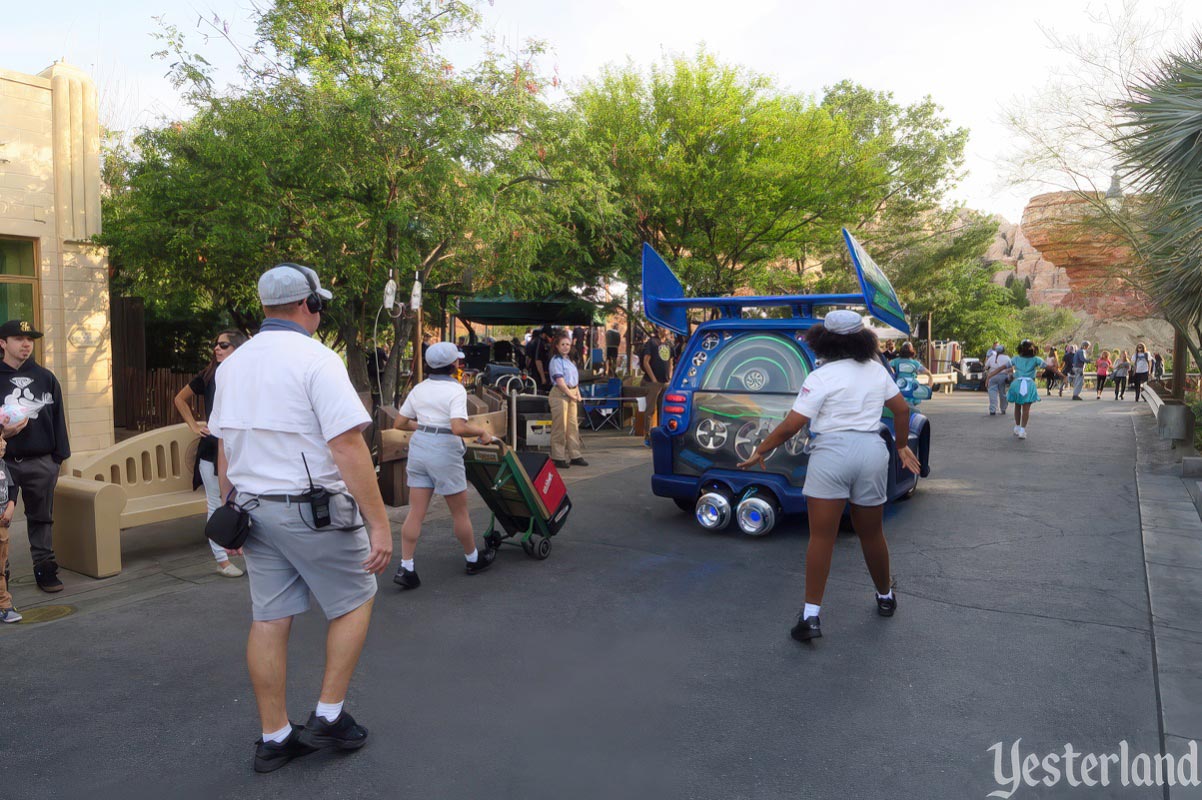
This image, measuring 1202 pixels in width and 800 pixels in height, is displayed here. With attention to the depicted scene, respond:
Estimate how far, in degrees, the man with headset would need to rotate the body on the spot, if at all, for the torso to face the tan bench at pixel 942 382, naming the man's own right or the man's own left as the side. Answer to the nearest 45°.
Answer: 0° — they already face it

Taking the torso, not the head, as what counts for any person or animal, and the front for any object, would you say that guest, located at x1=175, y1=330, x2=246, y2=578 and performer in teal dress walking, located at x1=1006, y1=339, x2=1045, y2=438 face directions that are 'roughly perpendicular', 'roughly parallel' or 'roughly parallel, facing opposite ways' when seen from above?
roughly perpendicular

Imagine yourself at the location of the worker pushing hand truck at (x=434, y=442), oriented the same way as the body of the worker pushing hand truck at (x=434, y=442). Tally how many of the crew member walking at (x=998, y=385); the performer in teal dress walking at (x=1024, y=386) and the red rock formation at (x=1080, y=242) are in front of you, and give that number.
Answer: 3

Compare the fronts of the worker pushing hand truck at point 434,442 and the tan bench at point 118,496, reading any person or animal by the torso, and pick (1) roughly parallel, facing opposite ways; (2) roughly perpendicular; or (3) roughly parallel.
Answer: roughly perpendicular

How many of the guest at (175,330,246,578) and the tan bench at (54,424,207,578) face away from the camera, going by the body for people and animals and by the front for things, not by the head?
0

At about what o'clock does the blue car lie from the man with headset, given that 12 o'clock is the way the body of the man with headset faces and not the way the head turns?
The blue car is roughly at 12 o'clock from the man with headset.

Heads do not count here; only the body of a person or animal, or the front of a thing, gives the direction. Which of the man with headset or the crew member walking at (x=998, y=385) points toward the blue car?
the man with headset

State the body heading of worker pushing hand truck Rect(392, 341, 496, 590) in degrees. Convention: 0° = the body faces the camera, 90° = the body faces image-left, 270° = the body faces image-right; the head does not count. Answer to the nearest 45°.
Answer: approximately 225°
